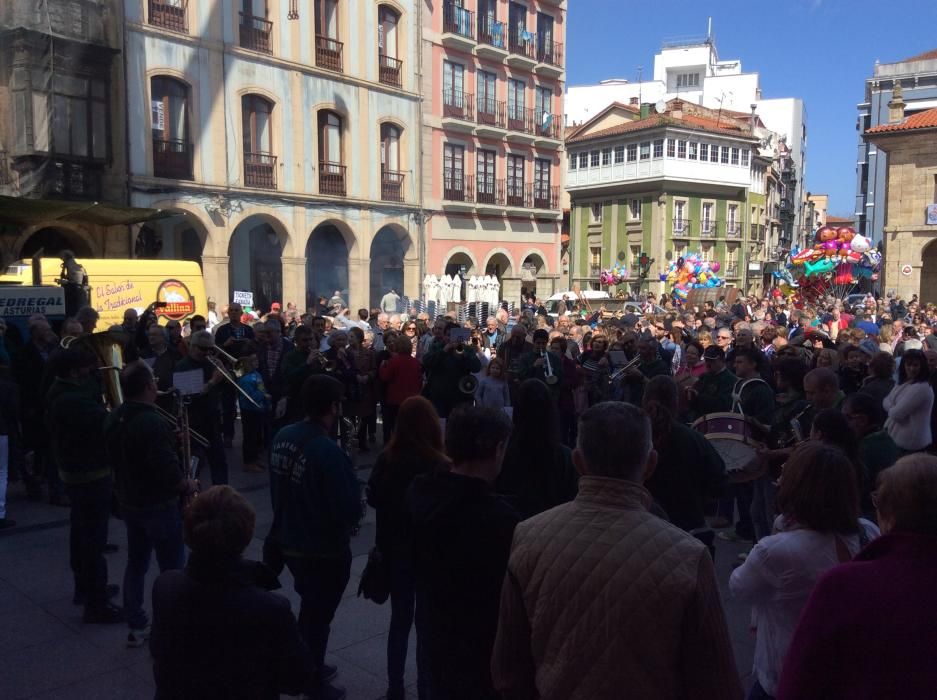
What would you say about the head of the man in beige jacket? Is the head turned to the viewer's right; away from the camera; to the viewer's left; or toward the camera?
away from the camera

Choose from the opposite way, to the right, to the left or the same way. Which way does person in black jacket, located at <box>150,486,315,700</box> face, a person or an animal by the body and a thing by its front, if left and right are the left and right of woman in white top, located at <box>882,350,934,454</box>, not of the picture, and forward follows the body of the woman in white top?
to the right

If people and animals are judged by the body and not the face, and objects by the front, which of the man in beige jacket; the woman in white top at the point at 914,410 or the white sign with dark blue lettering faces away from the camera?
the man in beige jacket

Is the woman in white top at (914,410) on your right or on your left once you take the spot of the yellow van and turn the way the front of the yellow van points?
on your left

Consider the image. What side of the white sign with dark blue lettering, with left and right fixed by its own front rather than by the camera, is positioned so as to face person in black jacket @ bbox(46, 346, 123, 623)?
front

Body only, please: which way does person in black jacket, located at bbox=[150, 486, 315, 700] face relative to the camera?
away from the camera

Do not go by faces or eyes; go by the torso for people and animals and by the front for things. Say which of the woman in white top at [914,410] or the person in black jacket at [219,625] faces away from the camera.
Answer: the person in black jacket

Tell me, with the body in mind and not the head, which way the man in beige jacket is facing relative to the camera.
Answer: away from the camera

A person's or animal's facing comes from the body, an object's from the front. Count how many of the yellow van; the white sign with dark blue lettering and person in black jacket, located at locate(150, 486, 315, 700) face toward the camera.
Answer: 1

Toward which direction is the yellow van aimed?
to the viewer's left

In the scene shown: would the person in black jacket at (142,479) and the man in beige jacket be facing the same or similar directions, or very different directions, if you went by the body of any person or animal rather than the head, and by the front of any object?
same or similar directions

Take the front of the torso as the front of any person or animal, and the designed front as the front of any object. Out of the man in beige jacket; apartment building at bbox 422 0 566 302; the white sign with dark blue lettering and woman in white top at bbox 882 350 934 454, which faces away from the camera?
the man in beige jacket

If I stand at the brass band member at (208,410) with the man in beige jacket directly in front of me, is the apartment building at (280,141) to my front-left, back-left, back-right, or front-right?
back-left

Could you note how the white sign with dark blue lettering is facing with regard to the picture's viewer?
facing the viewer

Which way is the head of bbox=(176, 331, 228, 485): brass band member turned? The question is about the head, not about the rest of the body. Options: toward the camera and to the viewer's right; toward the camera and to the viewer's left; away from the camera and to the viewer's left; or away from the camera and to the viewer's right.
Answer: toward the camera and to the viewer's right

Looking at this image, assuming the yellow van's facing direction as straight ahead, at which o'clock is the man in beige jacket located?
The man in beige jacket is roughly at 9 o'clock from the yellow van.

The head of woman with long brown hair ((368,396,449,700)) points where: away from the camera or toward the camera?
away from the camera

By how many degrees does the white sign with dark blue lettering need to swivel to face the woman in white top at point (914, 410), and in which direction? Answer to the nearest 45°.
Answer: approximately 45° to its left
